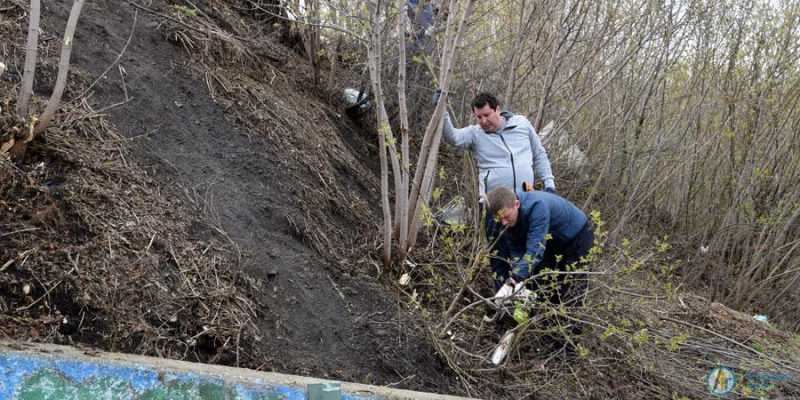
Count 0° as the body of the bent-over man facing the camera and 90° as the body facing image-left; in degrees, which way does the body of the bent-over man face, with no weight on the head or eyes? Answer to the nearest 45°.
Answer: approximately 45°

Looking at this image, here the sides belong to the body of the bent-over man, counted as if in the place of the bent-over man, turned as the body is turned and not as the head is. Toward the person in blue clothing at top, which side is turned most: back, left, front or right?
right

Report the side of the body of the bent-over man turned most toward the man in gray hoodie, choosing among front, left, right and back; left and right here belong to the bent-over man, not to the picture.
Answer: right

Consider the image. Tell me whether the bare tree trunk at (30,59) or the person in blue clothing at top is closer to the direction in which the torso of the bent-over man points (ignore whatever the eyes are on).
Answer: the bare tree trunk

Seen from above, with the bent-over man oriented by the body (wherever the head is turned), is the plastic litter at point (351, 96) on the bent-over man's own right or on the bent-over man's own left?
on the bent-over man's own right

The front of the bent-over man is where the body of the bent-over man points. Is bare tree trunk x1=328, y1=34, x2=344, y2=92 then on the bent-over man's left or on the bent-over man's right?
on the bent-over man's right

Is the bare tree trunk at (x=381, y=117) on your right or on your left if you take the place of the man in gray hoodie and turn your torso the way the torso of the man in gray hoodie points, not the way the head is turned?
on your right

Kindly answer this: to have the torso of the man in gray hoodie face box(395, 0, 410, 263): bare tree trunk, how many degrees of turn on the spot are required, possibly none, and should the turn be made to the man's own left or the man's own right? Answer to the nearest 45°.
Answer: approximately 45° to the man's own right
